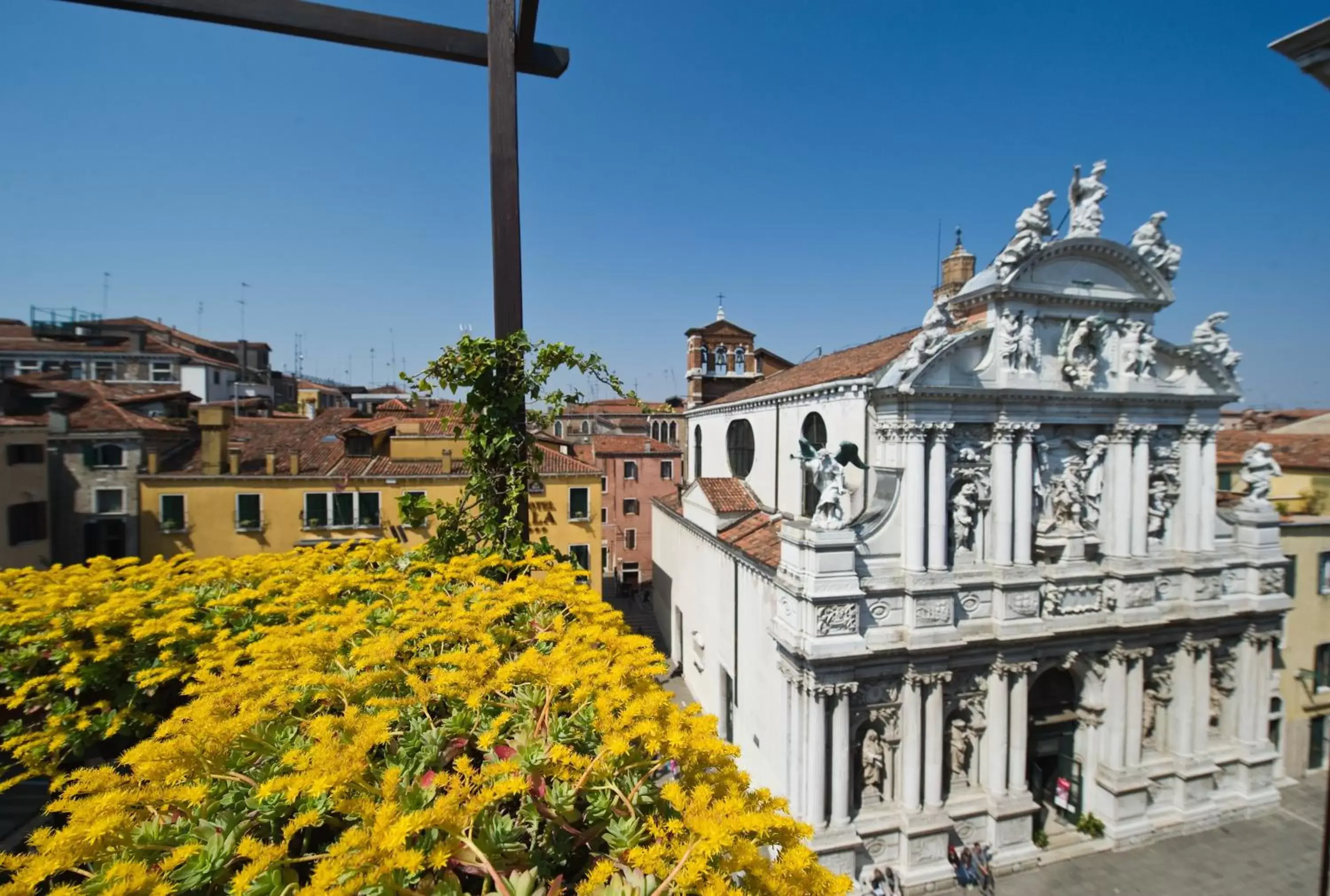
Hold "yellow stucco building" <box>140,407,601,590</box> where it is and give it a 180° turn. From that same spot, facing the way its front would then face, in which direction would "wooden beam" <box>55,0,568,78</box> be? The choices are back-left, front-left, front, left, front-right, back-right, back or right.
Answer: back

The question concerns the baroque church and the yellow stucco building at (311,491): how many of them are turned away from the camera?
0

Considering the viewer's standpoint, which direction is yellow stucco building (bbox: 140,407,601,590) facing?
facing the viewer

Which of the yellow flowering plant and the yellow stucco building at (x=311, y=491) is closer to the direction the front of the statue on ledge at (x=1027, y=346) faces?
the yellow flowering plant

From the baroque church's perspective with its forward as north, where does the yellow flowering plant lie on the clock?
The yellow flowering plant is roughly at 2 o'clock from the baroque church.

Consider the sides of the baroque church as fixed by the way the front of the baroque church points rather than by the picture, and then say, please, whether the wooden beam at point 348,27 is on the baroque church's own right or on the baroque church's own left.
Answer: on the baroque church's own right

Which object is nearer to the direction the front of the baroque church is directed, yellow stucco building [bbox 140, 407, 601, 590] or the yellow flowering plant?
the yellow flowering plant

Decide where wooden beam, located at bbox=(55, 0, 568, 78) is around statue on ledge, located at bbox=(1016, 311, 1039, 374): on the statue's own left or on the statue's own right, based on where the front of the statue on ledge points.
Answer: on the statue's own right

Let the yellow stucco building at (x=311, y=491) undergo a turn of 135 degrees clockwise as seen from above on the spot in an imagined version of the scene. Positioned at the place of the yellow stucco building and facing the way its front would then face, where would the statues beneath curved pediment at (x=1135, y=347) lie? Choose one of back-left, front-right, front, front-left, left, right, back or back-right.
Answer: back

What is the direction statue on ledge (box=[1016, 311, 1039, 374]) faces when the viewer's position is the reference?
facing the viewer and to the right of the viewer

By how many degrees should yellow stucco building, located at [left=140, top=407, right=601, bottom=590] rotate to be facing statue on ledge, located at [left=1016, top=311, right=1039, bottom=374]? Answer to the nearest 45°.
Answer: approximately 45° to its left

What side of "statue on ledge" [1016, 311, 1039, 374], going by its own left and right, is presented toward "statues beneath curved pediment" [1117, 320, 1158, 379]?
left

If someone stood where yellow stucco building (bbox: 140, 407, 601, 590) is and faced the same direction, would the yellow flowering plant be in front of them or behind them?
in front

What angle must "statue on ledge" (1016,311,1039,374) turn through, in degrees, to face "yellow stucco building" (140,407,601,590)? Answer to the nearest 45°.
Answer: approximately 135° to its right

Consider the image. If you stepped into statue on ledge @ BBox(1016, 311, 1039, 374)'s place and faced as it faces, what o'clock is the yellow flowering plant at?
The yellow flowering plant is roughly at 2 o'clock from the statue on ledge.

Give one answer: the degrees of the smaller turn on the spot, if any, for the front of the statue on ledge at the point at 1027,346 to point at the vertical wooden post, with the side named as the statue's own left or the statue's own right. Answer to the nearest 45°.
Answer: approximately 45° to the statue's own right
